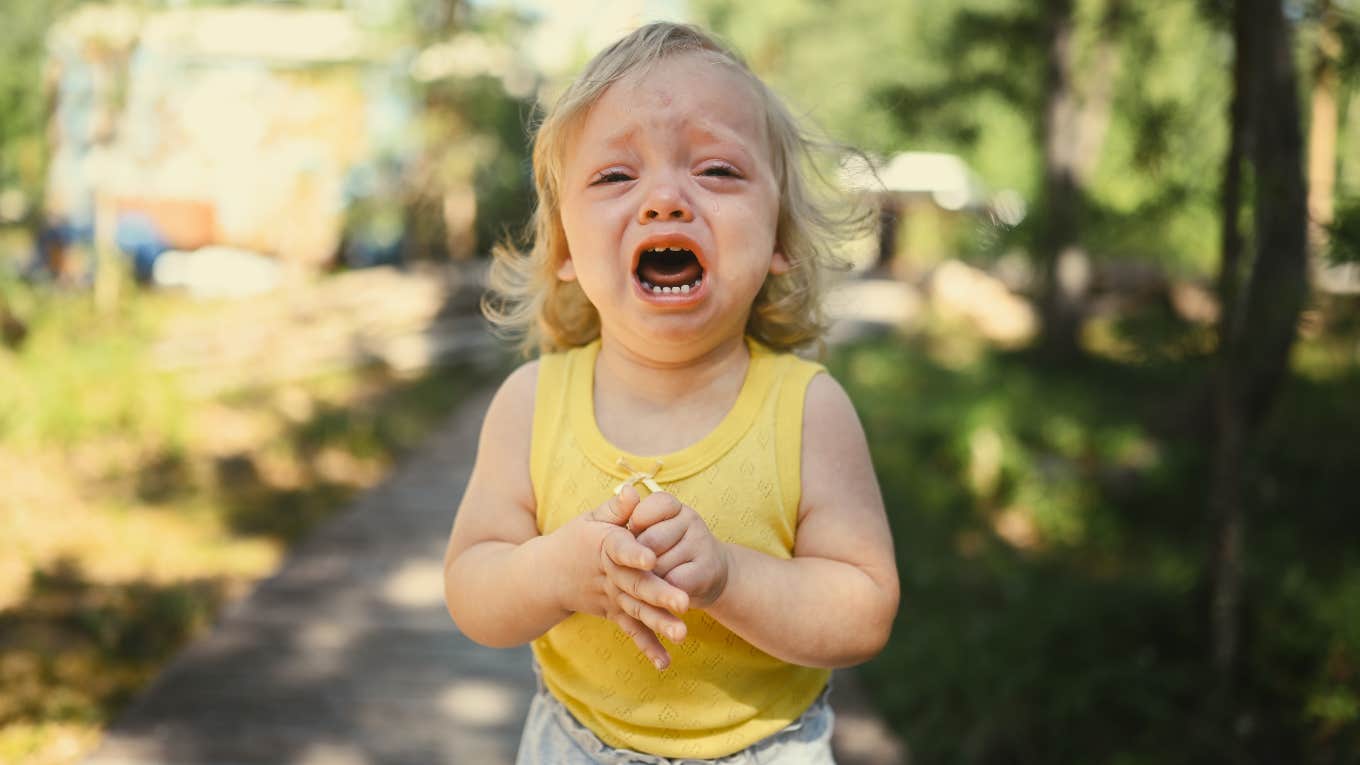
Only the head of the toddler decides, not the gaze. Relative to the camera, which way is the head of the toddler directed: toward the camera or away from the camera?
toward the camera

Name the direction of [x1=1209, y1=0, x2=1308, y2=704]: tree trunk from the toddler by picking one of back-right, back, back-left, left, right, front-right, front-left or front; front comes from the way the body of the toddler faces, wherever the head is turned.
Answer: back-left

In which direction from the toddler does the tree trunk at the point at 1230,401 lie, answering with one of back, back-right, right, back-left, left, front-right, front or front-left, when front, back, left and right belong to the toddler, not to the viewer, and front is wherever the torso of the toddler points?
back-left

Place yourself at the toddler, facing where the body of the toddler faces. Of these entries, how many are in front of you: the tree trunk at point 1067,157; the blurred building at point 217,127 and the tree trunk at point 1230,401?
0

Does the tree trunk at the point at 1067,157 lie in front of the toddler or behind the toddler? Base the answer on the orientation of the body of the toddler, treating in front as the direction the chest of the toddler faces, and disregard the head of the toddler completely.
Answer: behind

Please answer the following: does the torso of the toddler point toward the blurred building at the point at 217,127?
no

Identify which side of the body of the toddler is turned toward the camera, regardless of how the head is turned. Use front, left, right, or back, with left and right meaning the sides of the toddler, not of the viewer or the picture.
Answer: front
